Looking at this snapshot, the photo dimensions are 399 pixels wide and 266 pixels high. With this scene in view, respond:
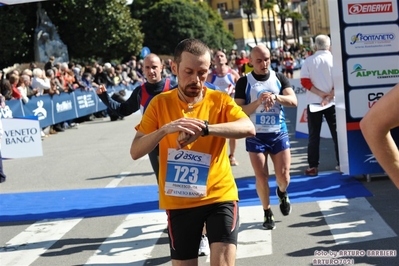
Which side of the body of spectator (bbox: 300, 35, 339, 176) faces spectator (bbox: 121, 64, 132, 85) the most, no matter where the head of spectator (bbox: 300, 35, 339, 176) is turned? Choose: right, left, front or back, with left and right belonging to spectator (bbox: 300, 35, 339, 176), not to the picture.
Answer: front

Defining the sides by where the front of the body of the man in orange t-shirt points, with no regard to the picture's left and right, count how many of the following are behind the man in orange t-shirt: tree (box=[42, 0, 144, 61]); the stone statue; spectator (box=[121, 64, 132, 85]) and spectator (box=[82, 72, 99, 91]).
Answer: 4

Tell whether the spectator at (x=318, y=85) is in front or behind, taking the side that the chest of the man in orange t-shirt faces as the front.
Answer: behind

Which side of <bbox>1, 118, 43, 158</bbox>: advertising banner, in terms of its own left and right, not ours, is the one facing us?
front

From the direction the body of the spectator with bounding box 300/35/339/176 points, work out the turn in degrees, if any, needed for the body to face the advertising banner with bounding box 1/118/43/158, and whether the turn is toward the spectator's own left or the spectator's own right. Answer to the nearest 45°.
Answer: approximately 45° to the spectator's own left

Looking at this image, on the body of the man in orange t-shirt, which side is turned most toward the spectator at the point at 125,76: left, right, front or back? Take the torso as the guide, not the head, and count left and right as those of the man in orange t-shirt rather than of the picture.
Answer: back

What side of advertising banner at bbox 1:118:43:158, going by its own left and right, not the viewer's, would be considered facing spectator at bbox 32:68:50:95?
back

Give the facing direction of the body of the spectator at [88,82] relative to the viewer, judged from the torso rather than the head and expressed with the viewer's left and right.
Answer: facing the viewer and to the right of the viewer

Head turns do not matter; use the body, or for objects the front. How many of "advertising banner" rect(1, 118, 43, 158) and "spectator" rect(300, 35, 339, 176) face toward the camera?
1

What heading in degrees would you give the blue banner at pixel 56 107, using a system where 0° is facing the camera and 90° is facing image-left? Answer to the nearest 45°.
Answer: approximately 315°
